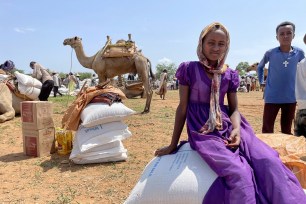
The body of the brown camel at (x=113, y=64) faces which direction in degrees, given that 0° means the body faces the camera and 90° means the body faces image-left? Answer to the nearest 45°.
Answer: approximately 90°
